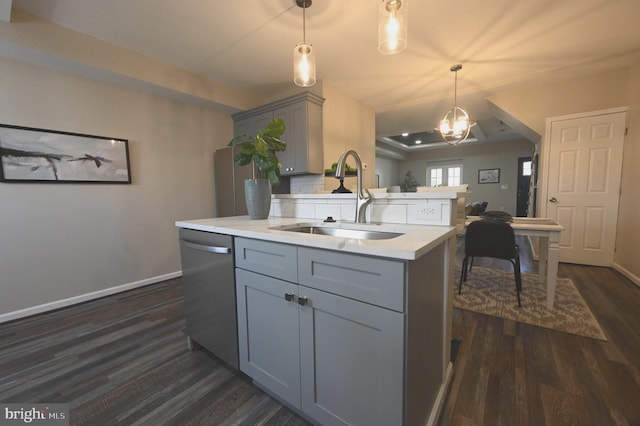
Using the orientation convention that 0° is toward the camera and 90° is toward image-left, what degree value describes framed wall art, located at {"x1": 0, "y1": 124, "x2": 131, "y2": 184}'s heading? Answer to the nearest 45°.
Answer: approximately 315°

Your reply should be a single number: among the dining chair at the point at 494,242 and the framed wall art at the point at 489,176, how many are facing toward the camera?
1

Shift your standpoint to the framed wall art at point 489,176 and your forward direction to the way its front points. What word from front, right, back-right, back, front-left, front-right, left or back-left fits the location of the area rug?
front

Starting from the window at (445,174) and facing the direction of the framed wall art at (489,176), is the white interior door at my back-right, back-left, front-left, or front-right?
front-right

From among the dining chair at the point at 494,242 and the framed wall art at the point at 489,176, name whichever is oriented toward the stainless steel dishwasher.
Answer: the framed wall art

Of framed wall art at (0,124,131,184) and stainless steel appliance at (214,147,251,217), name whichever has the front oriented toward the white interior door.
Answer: the framed wall art

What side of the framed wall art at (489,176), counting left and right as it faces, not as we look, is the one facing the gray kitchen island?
front

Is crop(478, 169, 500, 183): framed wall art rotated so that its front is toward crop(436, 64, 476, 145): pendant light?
yes

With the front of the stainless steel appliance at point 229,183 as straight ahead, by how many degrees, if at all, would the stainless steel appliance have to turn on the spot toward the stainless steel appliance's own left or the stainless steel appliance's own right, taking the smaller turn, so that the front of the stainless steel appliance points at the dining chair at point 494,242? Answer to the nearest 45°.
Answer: approximately 90° to the stainless steel appliance's own left

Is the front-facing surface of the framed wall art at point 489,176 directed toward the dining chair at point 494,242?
yes

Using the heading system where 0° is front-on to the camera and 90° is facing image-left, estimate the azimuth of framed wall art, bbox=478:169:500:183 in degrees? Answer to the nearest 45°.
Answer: approximately 0°

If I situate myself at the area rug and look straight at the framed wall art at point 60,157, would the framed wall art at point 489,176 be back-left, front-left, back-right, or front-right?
back-right

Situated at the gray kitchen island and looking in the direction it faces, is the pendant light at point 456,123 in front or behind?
behind

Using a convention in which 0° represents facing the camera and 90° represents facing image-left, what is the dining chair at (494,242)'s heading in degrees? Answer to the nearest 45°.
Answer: approximately 225°

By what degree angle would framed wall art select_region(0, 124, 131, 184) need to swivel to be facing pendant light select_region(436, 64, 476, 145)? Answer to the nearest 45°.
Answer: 0° — it already faces it

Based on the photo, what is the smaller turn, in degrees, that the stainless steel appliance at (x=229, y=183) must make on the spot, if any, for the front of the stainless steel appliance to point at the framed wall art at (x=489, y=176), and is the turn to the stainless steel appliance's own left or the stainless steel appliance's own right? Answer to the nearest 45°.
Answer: approximately 135° to the stainless steel appliance's own left

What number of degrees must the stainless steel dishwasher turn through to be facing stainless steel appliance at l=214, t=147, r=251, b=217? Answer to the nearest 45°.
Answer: approximately 135° to its right

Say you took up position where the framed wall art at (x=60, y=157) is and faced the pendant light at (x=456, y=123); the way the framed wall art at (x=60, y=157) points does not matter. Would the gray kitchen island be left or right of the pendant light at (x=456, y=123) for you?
right
